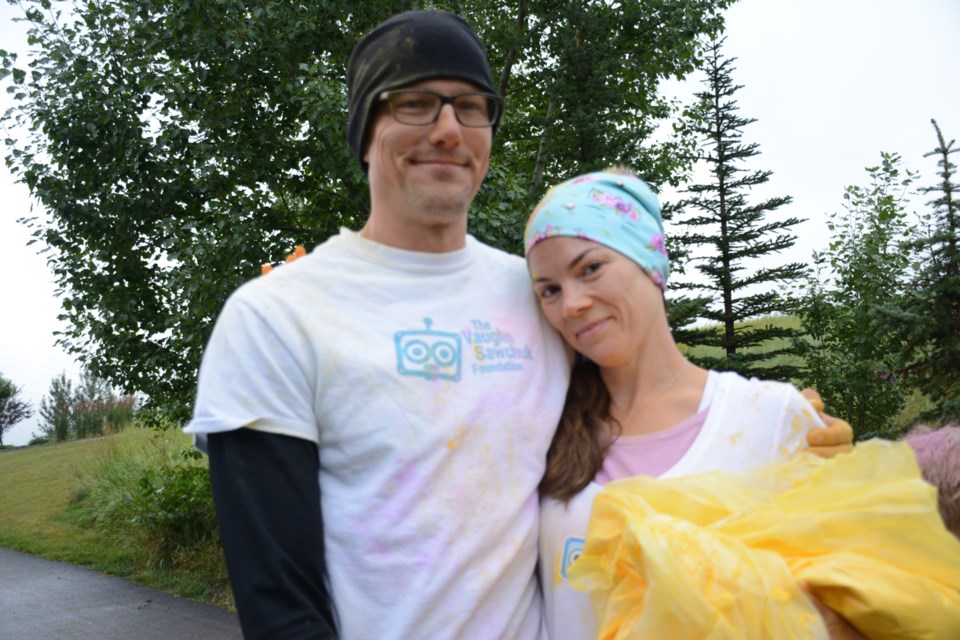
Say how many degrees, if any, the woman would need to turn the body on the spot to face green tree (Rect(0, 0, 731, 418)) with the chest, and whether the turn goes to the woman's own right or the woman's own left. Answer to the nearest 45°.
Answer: approximately 90° to the woman's own right

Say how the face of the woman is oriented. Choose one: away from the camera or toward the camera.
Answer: toward the camera

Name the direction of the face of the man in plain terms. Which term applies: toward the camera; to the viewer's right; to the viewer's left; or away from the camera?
toward the camera

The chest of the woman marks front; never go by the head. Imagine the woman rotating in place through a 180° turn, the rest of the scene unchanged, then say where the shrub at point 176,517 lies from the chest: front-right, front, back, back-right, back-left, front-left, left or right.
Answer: left

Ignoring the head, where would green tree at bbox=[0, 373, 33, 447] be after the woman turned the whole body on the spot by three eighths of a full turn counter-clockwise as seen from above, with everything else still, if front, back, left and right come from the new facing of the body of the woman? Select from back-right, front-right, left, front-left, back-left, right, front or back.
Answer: back-left

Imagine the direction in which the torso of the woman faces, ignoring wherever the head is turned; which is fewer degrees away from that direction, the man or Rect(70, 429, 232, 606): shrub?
the man

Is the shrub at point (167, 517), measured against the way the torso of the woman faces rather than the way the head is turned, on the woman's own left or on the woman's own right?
on the woman's own right

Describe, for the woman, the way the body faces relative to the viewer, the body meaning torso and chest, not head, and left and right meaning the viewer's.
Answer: facing the viewer and to the left of the viewer
